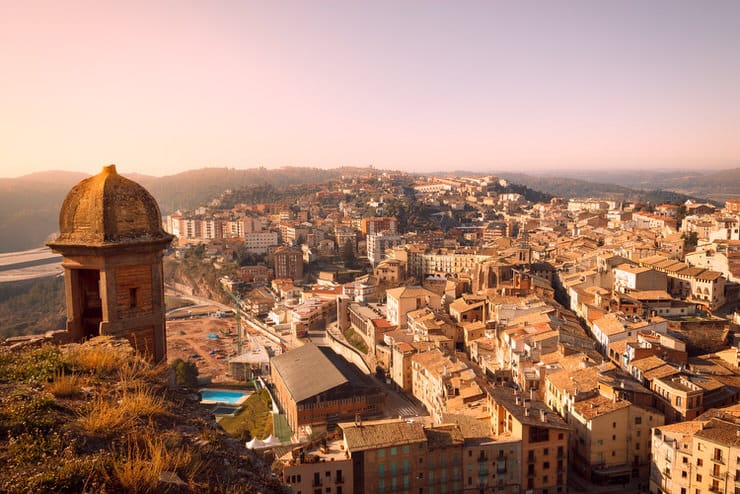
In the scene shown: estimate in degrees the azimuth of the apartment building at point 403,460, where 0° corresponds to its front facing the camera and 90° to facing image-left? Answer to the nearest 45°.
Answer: approximately 0°

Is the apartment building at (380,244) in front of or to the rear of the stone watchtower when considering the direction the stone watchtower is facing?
to the rear

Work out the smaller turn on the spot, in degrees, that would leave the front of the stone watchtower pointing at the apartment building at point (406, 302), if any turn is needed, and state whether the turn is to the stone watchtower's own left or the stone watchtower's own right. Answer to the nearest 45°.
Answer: approximately 180°

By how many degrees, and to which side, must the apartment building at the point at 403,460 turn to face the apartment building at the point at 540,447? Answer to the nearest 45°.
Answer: approximately 90° to its left

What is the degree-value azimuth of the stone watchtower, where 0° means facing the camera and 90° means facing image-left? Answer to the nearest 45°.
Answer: approximately 45°

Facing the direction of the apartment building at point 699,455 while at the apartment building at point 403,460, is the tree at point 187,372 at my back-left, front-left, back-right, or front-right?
back-left

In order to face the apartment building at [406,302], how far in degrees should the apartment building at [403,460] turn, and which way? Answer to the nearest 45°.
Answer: approximately 180°

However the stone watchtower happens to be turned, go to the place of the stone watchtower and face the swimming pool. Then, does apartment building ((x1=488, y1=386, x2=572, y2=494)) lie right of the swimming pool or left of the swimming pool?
right

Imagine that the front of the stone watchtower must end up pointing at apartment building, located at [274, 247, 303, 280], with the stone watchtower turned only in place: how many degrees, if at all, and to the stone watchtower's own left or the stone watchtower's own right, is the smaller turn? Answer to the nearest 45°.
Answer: approximately 135° to the stone watchtower's own right

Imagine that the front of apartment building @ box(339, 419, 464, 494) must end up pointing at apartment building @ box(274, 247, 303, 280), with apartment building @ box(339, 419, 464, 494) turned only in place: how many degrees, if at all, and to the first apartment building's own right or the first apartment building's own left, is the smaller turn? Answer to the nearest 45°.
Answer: approximately 180°

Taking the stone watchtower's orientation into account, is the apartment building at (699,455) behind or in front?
behind
